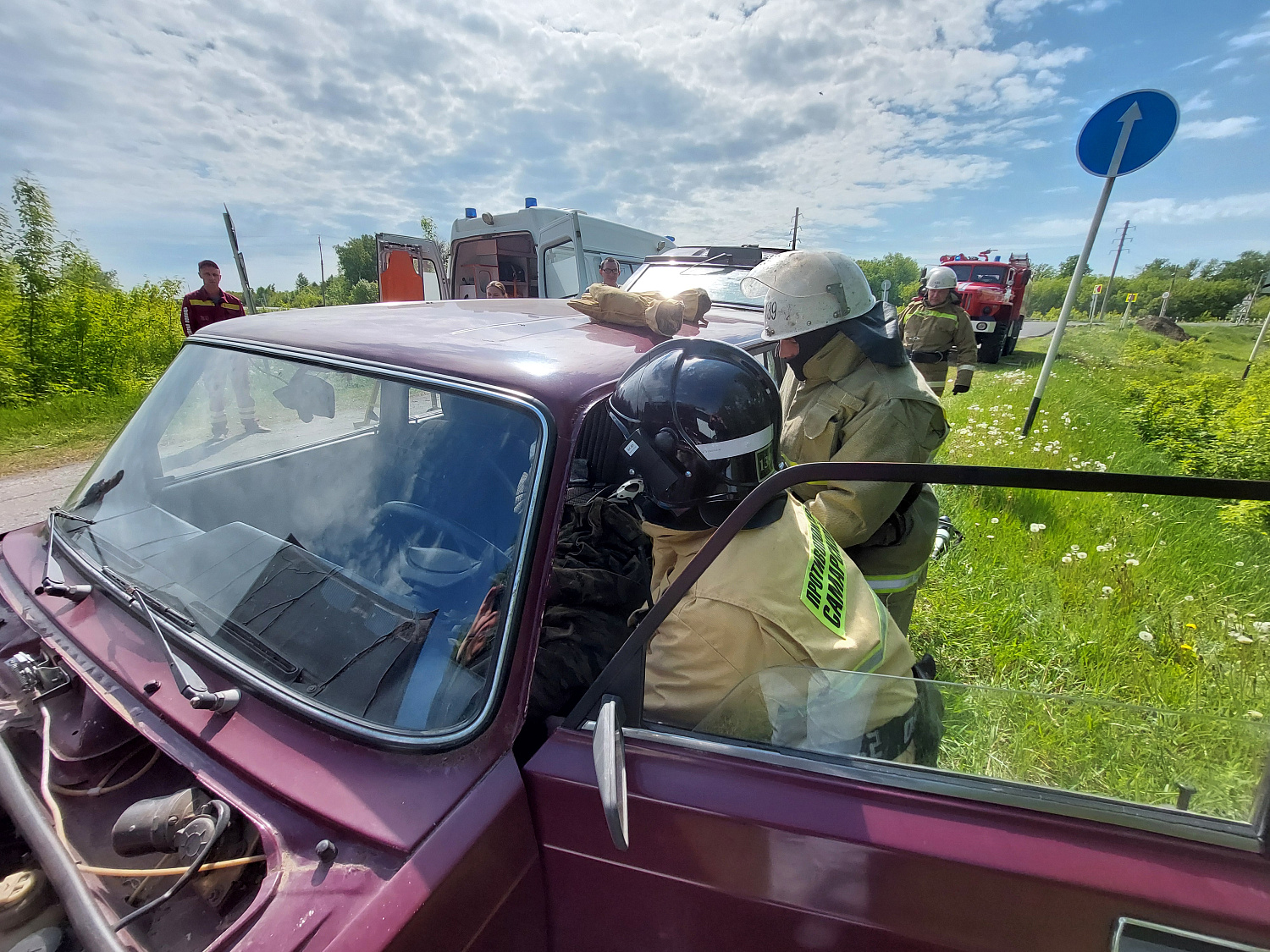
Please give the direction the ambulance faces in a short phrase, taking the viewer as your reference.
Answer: facing away from the viewer and to the right of the viewer

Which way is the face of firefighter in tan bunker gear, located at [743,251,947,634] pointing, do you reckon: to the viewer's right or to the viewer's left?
to the viewer's left

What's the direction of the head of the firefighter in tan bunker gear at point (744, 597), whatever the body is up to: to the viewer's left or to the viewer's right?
to the viewer's left

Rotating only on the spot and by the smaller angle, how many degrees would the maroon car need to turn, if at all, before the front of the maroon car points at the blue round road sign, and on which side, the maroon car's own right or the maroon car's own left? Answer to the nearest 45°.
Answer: approximately 180°

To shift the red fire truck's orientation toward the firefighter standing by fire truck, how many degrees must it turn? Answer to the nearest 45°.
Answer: approximately 45° to its left

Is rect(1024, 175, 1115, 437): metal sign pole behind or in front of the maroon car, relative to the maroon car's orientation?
behind

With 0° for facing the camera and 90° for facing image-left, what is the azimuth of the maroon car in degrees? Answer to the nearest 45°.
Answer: approximately 45°

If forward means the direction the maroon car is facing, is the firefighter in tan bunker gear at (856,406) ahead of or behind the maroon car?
behind

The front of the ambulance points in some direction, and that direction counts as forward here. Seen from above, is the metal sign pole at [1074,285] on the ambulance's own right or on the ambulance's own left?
on the ambulance's own right

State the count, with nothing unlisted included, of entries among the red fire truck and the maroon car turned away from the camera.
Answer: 0

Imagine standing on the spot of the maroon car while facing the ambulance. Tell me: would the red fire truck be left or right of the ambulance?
right

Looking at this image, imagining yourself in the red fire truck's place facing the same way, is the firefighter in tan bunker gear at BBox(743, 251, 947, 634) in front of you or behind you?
in front
